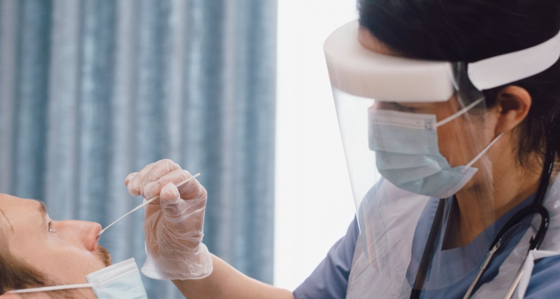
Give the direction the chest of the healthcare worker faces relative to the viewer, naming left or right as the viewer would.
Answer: facing the viewer and to the left of the viewer

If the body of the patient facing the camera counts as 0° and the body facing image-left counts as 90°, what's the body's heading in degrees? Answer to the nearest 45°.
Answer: approximately 270°

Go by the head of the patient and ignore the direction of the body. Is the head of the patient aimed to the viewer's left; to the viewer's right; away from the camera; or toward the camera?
to the viewer's right

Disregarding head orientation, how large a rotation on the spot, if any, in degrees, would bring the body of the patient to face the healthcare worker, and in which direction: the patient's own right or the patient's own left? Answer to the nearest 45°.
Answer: approximately 45° to the patient's own right

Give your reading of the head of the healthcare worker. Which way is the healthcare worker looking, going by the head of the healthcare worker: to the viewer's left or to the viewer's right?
to the viewer's left

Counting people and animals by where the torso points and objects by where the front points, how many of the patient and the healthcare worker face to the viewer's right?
1

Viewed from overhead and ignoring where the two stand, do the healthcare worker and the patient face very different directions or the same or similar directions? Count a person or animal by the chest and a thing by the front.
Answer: very different directions
